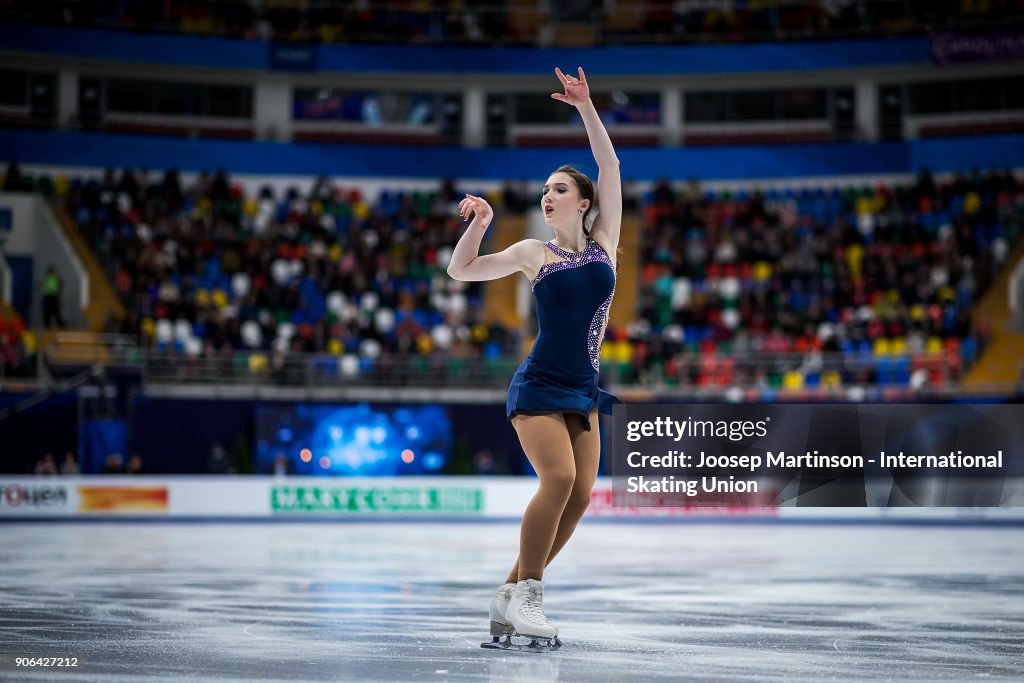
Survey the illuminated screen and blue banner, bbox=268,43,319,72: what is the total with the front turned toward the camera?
2

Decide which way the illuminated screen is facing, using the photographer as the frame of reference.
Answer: facing the viewer

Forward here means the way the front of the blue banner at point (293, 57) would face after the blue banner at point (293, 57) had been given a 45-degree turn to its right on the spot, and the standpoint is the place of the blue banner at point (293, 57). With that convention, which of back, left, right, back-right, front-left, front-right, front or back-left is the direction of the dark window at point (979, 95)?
back-left

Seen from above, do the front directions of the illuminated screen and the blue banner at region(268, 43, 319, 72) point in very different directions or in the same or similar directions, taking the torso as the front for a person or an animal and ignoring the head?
same or similar directions

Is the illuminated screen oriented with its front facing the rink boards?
yes

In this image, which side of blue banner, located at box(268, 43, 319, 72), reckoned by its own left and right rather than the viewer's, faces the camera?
front

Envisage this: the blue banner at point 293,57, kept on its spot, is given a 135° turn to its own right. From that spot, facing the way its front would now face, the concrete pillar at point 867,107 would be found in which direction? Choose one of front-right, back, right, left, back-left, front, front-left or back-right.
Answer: back-right

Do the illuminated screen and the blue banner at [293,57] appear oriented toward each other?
no

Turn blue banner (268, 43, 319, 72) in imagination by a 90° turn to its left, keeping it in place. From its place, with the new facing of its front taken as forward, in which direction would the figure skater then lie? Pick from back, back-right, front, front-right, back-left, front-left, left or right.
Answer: right

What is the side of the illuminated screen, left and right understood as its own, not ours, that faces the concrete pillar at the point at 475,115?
back

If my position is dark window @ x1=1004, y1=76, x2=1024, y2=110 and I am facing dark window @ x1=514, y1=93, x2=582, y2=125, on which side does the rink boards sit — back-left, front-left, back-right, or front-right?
front-left

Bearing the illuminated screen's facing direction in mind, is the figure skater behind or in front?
in front

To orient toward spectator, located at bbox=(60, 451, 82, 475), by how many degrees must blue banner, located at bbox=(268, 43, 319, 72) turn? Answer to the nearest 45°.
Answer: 0° — it already faces them

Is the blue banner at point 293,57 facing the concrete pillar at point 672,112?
no

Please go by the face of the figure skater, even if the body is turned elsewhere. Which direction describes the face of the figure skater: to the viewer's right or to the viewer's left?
to the viewer's left

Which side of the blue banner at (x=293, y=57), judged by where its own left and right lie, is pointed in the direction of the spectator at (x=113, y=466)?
front

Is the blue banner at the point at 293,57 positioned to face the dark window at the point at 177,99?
no

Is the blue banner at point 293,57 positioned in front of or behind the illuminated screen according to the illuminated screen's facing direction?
behind

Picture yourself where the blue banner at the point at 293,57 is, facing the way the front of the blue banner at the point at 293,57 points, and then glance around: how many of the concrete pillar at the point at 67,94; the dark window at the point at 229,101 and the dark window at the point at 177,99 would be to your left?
0

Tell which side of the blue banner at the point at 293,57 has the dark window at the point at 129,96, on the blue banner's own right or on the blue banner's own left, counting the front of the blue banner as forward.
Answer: on the blue banner's own right
